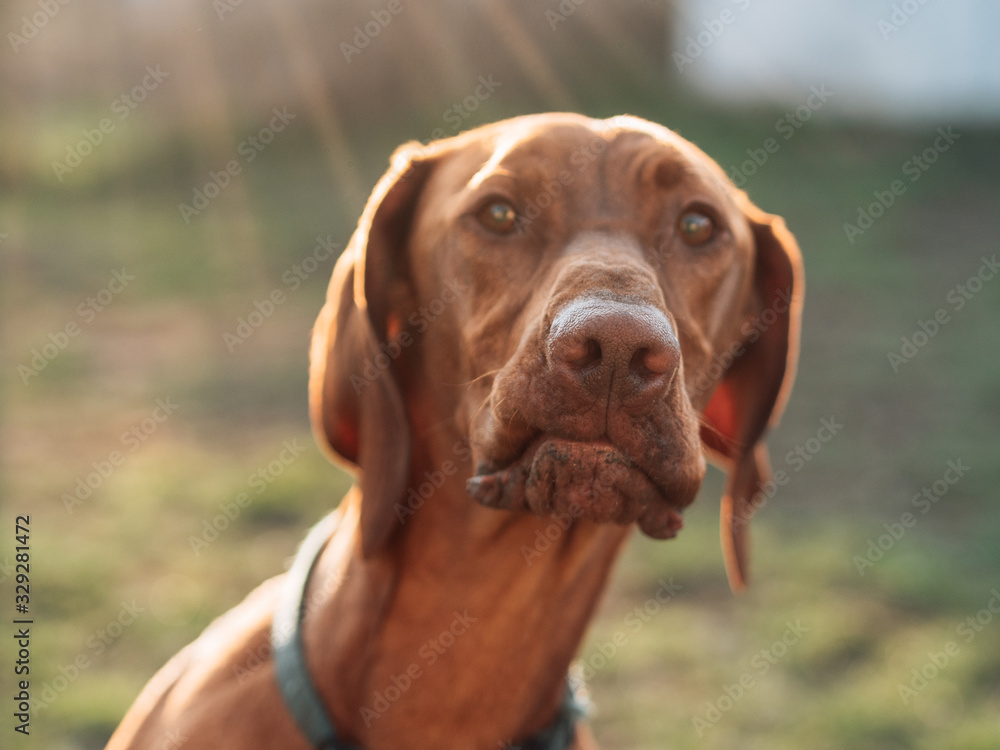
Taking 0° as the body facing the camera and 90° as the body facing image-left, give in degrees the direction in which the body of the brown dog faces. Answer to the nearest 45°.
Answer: approximately 315°
